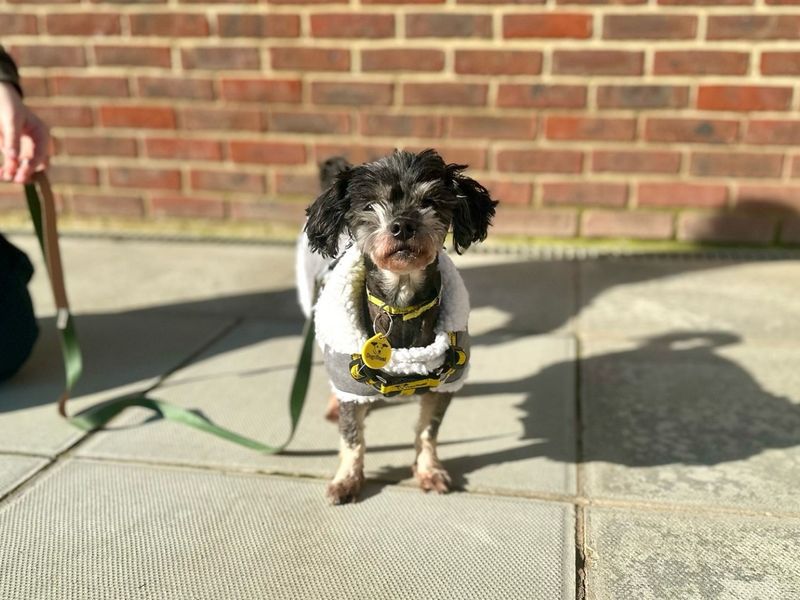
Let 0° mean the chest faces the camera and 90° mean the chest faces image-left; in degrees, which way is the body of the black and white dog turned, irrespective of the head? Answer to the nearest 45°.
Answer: approximately 0°
